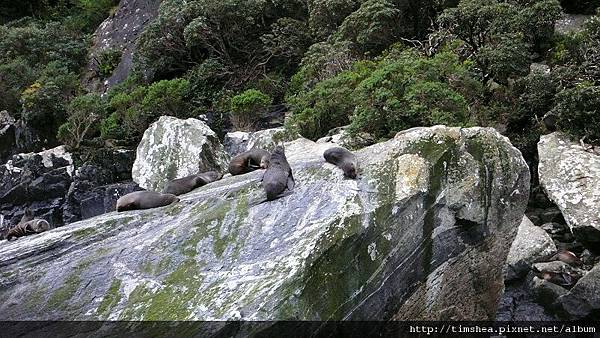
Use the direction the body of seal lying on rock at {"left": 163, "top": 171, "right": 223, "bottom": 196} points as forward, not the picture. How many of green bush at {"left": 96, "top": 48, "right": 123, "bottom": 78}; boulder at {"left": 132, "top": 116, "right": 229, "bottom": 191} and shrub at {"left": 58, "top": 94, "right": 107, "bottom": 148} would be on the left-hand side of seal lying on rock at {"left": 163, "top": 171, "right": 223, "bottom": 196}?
3

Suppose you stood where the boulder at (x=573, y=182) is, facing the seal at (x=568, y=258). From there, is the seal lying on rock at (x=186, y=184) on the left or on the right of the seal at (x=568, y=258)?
right

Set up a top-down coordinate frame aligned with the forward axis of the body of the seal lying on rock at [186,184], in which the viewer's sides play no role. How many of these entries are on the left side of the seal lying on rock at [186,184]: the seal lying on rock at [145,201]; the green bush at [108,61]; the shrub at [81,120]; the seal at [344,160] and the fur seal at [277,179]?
2

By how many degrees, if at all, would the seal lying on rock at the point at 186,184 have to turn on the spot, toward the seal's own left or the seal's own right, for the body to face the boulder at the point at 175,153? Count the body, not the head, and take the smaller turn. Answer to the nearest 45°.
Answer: approximately 90° to the seal's own left

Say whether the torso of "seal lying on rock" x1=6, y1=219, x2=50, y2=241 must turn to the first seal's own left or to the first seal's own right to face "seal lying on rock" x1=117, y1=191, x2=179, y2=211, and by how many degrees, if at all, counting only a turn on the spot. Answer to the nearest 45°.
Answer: approximately 45° to the first seal's own right

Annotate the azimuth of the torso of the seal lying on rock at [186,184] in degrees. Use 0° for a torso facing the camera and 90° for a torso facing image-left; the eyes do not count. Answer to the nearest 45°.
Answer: approximately 270°

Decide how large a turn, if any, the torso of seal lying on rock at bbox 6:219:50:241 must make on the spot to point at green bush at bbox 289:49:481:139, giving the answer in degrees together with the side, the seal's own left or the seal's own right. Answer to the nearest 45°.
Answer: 0° — it already faces it

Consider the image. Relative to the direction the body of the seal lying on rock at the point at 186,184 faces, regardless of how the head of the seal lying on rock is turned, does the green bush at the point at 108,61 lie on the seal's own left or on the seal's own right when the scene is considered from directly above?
on the seal's own left
